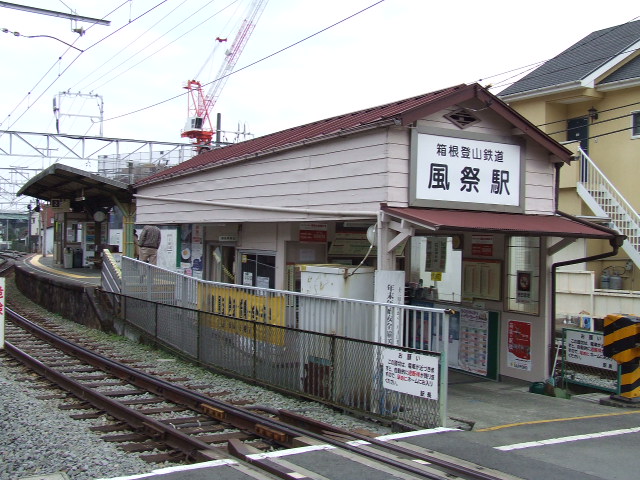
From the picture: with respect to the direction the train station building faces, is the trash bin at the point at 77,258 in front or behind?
behind

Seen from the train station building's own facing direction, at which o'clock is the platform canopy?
The platform canopy is roughly at 6 o'clock from the train station building.

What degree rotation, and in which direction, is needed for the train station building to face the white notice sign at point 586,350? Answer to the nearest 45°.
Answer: approximately 45° to its left

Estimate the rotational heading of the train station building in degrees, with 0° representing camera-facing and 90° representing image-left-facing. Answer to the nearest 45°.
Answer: approximately 315°

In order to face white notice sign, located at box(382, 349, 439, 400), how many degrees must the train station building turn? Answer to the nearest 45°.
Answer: approximately 45° to its right

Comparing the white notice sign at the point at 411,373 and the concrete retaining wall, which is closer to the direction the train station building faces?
the white notice sign

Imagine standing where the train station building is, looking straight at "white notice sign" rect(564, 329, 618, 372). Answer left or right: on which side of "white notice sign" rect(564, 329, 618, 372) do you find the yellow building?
left

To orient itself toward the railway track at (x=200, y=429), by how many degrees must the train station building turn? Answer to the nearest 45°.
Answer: approximately 90° to its right

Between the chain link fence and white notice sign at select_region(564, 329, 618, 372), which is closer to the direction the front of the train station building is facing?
the white notice sign

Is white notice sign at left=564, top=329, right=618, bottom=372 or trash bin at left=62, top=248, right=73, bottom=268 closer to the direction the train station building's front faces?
the white notice sign

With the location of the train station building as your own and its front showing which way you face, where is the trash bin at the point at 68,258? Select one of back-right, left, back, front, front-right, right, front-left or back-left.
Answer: back
